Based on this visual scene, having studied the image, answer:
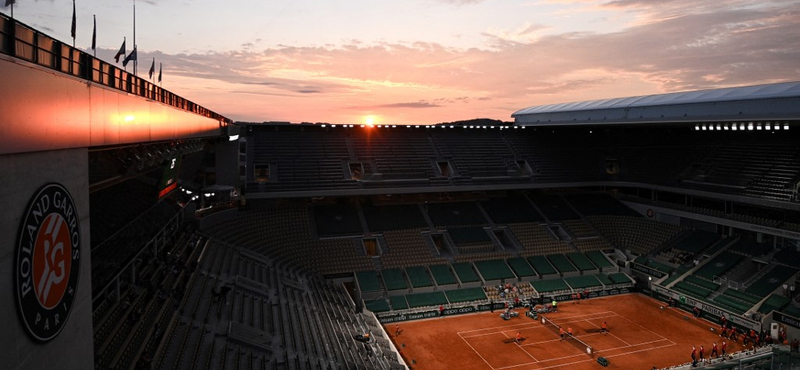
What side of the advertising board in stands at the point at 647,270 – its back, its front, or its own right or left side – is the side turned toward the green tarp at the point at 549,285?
front

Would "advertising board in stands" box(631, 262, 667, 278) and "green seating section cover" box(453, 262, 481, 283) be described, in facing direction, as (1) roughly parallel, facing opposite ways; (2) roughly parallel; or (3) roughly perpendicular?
roughly perpendicular

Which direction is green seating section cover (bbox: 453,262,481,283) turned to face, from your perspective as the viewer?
facing the viewer and to the right of the viewer

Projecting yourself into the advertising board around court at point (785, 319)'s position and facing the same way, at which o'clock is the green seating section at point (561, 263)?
The green seating section is roughly at 2 o'clock from the advertising board around court.

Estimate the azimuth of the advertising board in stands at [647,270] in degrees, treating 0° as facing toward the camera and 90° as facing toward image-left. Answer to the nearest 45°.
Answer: approximately 45°

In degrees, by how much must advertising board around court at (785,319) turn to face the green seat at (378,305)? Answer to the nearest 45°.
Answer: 0° — it already faces it

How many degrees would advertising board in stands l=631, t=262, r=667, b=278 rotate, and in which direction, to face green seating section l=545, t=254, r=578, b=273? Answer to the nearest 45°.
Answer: approximately 45° to its right

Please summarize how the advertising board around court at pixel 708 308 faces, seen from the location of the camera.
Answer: facing the viewer and to the left of the viewer

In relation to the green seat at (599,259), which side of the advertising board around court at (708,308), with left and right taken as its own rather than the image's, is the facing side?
right

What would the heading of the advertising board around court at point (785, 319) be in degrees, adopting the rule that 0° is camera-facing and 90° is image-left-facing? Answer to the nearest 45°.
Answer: approximately 45°

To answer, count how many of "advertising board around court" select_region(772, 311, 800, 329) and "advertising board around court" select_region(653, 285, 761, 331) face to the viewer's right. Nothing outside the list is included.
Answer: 0
